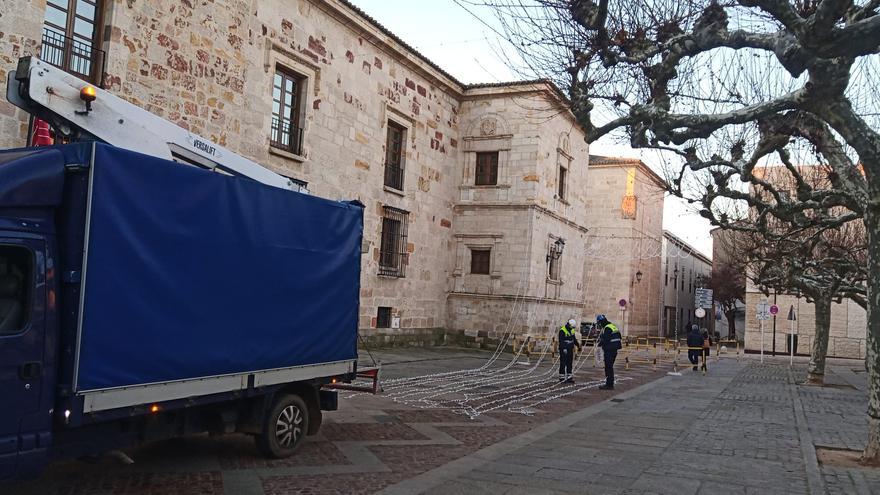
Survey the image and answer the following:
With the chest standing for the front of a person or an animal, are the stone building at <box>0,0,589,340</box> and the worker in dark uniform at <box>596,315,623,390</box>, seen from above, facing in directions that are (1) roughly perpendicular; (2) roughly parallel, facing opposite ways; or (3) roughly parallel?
roughly parallel, facing opposite ways

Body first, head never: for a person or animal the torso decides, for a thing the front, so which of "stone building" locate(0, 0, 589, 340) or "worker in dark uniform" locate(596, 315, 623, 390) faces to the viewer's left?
the worker in dark uniform

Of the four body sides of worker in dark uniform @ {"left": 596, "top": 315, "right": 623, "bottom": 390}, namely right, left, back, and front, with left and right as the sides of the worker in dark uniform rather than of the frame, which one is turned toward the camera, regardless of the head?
left

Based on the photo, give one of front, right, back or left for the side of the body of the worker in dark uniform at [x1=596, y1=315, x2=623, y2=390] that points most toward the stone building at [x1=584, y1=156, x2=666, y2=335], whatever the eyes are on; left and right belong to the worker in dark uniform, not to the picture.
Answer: right

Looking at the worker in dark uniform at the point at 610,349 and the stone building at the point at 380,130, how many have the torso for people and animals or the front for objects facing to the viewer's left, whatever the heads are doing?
1

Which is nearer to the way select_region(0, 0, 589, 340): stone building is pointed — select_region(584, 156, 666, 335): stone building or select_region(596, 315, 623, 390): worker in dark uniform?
the worker in dark uniform

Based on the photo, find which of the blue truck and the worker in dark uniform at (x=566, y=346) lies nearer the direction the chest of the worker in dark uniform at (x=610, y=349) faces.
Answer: the worker in dark uniform

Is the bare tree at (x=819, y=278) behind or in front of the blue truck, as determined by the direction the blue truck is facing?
behind

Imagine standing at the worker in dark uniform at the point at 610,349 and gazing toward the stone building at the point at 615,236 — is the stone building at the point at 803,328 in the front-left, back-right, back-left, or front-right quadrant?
front-right

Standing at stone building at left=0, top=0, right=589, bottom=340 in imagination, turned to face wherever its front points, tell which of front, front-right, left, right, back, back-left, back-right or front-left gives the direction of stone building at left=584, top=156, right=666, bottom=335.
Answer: left

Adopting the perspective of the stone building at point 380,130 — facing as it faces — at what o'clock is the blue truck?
The blue truck is roughly at 2 o'clock from the stone building.

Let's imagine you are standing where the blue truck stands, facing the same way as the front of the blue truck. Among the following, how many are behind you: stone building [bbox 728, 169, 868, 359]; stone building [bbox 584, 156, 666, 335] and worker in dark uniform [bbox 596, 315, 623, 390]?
3

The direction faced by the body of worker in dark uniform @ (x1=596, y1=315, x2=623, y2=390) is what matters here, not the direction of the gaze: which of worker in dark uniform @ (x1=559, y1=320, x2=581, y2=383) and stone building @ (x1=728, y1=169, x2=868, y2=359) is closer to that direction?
the worker in dark uniform

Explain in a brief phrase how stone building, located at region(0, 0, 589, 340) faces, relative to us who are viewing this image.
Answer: facing the viewer and to the right of the viewer
